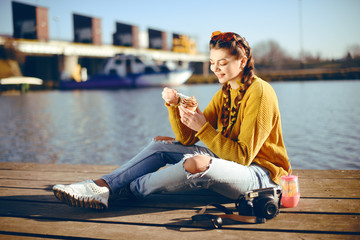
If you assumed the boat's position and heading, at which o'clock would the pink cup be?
The pink cup is roughly at 3 o'clock from the boat.

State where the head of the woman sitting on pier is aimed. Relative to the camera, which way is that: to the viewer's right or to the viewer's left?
to the viewer's left

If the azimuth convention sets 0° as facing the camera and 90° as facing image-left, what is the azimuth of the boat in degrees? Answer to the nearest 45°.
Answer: approximately 270°

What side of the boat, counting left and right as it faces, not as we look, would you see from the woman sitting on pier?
right
